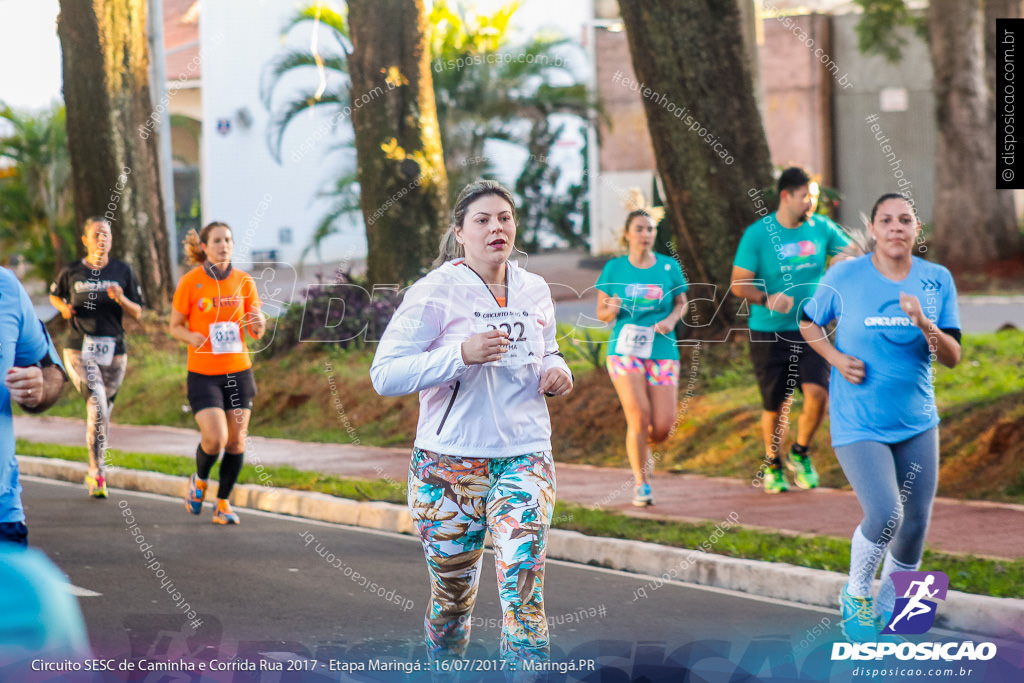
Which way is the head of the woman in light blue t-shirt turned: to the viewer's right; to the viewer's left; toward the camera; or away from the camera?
toward the camera

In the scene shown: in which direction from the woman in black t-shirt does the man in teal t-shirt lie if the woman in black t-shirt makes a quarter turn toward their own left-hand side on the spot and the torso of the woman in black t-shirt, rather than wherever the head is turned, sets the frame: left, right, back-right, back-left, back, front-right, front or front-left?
front-right

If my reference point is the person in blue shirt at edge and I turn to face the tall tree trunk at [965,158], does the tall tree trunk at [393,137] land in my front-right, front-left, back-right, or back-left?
front-left

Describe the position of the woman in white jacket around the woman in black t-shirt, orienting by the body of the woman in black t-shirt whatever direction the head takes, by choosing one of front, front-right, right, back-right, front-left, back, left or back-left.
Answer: front

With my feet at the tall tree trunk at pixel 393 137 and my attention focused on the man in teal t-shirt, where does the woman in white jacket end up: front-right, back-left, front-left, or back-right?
front-right

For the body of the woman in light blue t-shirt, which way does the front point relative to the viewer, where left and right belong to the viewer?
facing the viewer

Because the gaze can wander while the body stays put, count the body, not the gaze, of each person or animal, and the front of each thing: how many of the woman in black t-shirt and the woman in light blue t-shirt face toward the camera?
2

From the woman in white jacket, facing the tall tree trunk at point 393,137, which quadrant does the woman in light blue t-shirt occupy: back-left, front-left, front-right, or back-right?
front-right

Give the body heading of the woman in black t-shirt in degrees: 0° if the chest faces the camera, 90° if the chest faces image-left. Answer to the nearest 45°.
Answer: approximately 0°

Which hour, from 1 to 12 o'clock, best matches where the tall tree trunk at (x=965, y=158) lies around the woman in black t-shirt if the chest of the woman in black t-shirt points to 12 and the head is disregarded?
The tall tree trunk is roughly at 8 o'clock from the woman in black t-shirt.

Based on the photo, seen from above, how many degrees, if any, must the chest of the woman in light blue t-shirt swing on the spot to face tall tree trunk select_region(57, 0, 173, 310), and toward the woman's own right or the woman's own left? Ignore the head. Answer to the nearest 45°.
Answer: approximately 135° to the woman's own right

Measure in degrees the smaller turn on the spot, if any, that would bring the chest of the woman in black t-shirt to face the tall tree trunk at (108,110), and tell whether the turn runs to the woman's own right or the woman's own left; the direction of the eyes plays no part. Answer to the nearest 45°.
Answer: approximately 180°

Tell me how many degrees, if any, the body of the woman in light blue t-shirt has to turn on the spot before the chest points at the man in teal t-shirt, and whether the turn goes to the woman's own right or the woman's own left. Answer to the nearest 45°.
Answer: approximately 180°

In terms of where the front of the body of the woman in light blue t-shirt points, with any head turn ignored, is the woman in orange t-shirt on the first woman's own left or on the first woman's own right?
on the first woman's own right

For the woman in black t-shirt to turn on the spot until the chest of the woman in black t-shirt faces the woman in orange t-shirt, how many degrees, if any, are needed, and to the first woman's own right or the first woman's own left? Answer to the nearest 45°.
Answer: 0° — they already face them
